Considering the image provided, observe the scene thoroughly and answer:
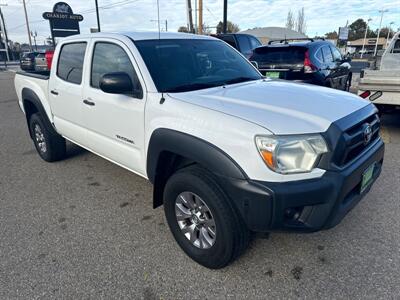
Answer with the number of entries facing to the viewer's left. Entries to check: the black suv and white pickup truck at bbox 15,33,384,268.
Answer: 0

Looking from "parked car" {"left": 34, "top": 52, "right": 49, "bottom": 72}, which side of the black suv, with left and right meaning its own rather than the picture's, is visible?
left

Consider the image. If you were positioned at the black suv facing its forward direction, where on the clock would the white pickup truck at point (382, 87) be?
The white pickup truck is roughly at 3 o'clock from the black suv.

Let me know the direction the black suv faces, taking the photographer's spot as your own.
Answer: facing away from the viewer and to the right of the viewer

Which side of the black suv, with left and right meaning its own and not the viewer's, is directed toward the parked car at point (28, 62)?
left

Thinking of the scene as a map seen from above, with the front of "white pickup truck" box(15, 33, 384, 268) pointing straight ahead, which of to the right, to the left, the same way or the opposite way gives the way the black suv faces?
to the left

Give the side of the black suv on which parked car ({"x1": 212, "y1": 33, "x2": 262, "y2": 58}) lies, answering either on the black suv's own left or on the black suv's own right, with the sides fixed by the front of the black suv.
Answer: on the black suv's own left

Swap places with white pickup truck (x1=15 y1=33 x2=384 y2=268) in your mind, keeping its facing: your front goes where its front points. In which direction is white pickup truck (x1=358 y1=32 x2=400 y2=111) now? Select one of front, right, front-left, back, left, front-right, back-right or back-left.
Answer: left

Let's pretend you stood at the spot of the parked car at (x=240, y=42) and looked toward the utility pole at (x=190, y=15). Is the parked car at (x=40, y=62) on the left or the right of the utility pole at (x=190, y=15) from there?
left
